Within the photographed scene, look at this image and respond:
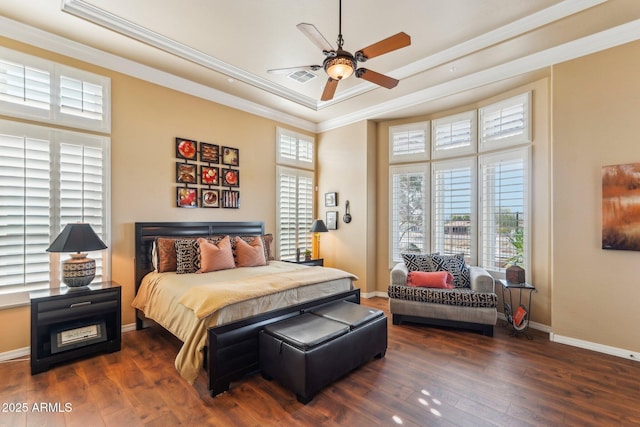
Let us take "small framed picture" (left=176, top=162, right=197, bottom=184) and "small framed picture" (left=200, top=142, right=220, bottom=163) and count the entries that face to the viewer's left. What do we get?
0

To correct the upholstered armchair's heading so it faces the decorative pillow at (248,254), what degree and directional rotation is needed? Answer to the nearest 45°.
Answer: approximately 90° to its right

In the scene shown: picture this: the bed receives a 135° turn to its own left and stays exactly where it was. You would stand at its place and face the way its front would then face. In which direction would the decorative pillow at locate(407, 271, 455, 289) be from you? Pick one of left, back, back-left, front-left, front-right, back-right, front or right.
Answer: right

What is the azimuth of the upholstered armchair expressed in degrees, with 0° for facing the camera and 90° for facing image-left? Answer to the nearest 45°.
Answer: approximately 0°

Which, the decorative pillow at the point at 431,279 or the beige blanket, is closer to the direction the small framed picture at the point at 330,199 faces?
the beige blanket

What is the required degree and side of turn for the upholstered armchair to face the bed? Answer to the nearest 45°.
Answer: approximately 45° to its right

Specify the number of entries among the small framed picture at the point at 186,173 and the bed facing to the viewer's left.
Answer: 0

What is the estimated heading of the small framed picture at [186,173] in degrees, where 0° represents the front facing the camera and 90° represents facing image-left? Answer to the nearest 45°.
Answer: approximately 315°

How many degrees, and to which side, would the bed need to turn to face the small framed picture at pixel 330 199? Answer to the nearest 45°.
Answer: approximately 90° to its left

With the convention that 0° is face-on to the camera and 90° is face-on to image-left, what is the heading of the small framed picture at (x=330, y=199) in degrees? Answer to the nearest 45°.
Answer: approximately 45°

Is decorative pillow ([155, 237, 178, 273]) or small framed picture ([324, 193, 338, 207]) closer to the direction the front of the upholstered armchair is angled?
the decorative pillow

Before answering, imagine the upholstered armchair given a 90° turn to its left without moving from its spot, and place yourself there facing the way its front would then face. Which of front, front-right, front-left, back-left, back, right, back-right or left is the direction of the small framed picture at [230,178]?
back
